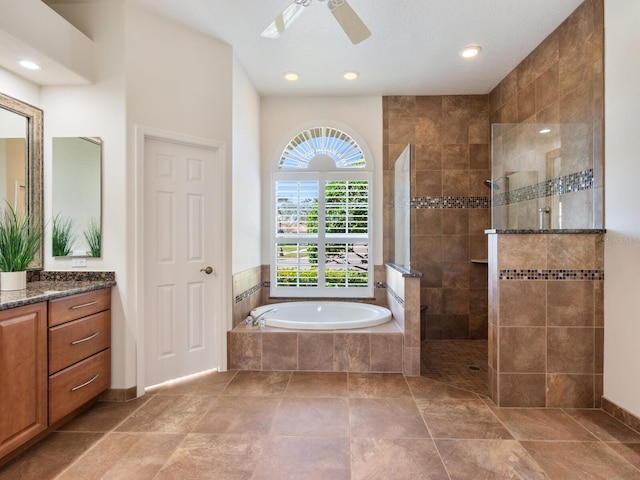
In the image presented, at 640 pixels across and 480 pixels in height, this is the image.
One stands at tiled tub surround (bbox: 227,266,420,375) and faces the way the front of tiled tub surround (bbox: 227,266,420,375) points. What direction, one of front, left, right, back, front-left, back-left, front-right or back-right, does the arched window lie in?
back

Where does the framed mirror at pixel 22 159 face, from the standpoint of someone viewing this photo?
facing the viewer and to the right of the viewer

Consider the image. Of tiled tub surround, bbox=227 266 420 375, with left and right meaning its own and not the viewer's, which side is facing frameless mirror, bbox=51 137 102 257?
right

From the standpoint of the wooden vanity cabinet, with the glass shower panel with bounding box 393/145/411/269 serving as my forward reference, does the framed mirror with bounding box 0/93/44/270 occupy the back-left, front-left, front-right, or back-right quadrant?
back-left

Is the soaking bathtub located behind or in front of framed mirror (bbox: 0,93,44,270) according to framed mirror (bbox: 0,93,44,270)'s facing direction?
in front

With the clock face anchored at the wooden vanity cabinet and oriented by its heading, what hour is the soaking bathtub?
The soaking bathtub is roughly at 10 o'clock from the wooden vanity cabinet.

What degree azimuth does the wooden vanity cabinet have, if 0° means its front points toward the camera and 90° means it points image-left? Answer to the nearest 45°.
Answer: approximately 315°

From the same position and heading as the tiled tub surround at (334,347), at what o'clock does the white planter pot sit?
The white planter pot is roughly at 2 o'clock from the tiled tub surround.

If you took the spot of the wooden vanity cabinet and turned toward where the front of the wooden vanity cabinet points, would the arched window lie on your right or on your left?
on your left

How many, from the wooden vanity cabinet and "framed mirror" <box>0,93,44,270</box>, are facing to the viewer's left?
0

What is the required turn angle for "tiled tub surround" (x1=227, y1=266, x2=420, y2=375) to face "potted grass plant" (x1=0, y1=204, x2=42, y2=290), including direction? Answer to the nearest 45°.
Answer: approximately 45° to its right

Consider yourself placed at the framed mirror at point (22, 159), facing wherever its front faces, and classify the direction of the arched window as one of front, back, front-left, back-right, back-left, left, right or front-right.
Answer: front-left

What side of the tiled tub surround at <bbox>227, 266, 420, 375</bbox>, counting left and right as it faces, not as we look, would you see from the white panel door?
right

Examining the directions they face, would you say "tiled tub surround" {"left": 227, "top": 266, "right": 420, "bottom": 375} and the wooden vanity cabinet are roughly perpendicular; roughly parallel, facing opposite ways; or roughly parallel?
roughly perpendicular
